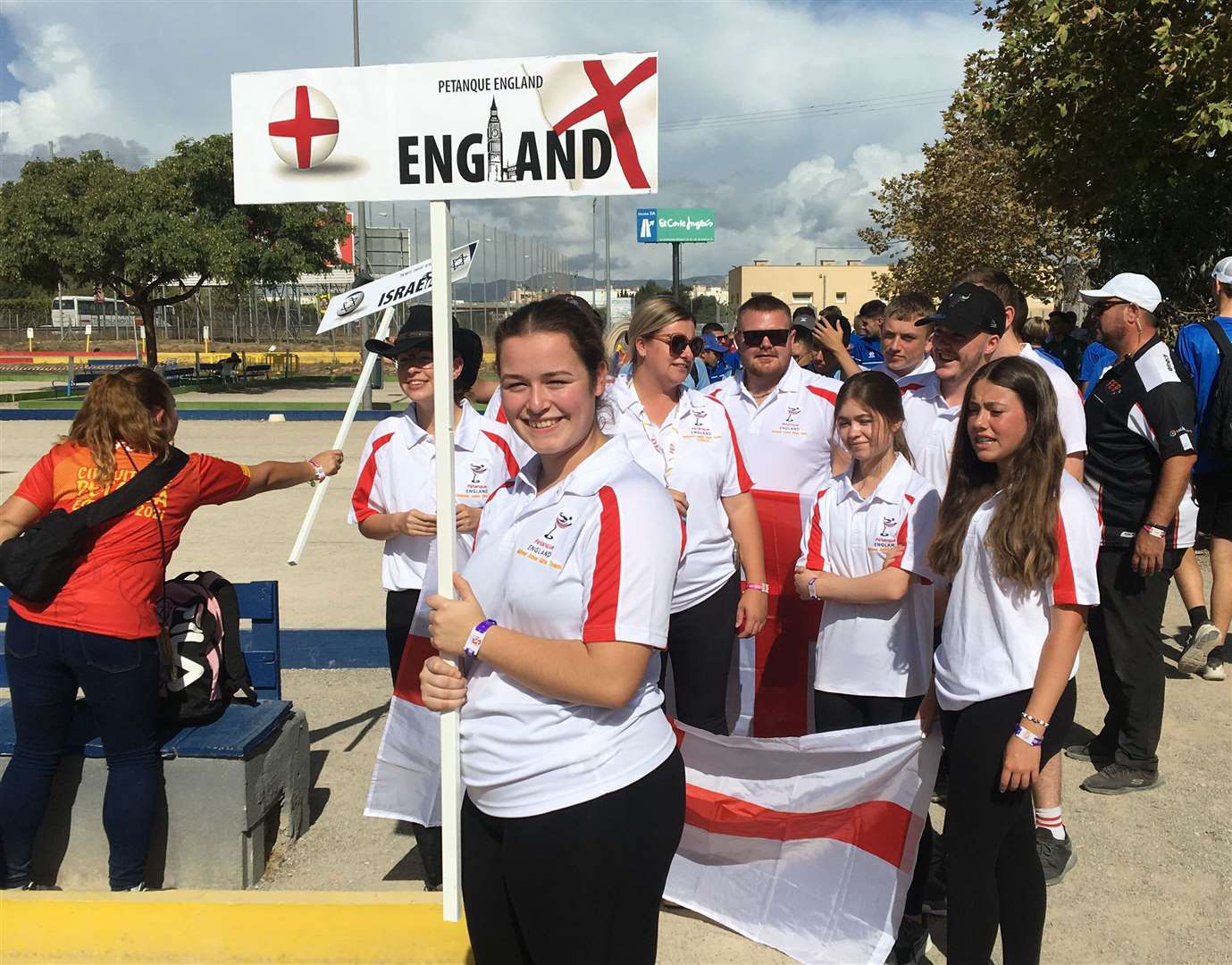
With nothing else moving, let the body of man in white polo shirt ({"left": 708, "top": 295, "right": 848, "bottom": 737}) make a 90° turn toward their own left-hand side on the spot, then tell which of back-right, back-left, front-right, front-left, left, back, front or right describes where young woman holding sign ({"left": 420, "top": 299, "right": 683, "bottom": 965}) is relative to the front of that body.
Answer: right

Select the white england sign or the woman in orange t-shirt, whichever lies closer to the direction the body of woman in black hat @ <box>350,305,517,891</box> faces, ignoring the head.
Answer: the white england sign

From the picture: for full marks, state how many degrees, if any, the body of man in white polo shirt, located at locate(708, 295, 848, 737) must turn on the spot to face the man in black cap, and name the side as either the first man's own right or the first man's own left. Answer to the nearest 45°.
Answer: approximately 45° to the first man's own left

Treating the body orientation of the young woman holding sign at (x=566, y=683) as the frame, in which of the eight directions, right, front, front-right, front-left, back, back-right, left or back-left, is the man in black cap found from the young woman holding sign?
back

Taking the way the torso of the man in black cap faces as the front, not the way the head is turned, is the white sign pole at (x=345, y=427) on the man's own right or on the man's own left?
on the man's own right

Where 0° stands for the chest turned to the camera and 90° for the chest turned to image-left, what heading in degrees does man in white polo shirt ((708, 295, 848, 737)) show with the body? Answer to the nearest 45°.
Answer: approximately 0°

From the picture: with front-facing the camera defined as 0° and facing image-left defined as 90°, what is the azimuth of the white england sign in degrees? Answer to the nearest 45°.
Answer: approximately 0°

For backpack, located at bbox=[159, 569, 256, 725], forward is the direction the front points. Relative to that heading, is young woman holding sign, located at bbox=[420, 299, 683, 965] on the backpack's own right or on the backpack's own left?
on the backpack's own left

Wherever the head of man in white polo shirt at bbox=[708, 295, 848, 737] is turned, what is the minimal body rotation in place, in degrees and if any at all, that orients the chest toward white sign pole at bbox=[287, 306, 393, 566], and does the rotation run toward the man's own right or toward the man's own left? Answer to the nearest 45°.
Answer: approximately 90° to the man's own right

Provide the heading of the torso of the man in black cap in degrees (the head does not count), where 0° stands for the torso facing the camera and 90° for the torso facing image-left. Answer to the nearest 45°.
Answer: approximately 45°

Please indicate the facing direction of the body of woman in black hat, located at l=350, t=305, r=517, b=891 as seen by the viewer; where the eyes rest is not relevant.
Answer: toward the camera

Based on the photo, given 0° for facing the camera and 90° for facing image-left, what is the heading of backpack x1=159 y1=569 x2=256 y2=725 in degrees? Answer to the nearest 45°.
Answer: approximately 45°
